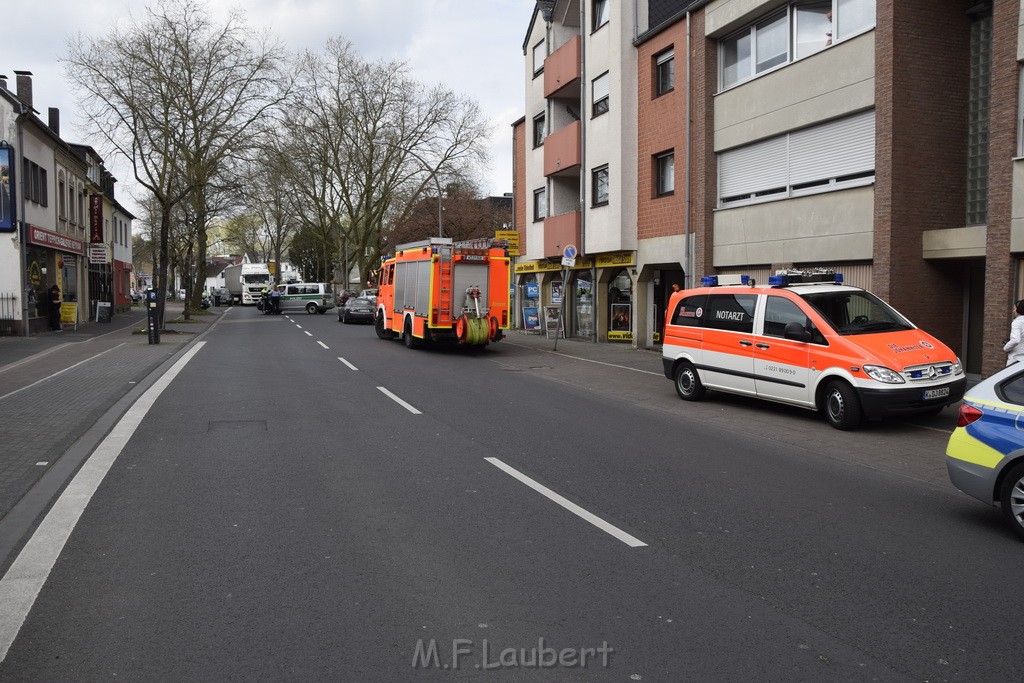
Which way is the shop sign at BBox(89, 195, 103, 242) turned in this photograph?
toward the camera

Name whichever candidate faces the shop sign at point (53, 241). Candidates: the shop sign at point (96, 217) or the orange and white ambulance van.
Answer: the shop sign at point (96, 217)

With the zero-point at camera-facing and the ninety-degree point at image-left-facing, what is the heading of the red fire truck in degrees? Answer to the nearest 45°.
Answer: approximately 135°

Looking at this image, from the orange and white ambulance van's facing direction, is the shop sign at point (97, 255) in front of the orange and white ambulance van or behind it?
behind

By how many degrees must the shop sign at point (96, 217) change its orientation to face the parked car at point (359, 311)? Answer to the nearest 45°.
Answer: approximately 90° to its left

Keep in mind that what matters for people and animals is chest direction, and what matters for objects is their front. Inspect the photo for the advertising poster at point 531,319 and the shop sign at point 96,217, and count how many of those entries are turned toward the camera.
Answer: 2

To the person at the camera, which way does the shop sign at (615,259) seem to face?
facing the viewer and to the left of the viewer

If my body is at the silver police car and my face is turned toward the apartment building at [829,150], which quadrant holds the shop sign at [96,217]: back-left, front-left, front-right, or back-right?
front-left

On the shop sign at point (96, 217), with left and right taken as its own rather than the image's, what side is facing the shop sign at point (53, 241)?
front

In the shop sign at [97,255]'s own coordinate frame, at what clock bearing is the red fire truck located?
The red fire truck is roughly at 11 o'clock from the shop sign.

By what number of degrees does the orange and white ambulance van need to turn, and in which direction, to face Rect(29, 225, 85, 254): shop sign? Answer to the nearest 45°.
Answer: approximately 180°

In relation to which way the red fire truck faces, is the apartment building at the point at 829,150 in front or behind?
behind

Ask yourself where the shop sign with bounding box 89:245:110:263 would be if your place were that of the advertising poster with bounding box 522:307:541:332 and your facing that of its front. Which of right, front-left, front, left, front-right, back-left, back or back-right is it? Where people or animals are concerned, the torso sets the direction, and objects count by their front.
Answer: right

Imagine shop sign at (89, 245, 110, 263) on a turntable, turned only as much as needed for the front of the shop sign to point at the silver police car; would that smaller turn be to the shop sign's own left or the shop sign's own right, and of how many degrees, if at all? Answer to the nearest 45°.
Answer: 0° — it already faces it

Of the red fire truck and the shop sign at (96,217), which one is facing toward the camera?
the shop sign

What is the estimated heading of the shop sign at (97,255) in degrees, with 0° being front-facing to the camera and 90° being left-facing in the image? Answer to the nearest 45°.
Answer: approximately 0°

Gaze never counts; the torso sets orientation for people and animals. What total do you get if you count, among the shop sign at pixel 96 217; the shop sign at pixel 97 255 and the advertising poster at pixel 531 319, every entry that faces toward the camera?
3
